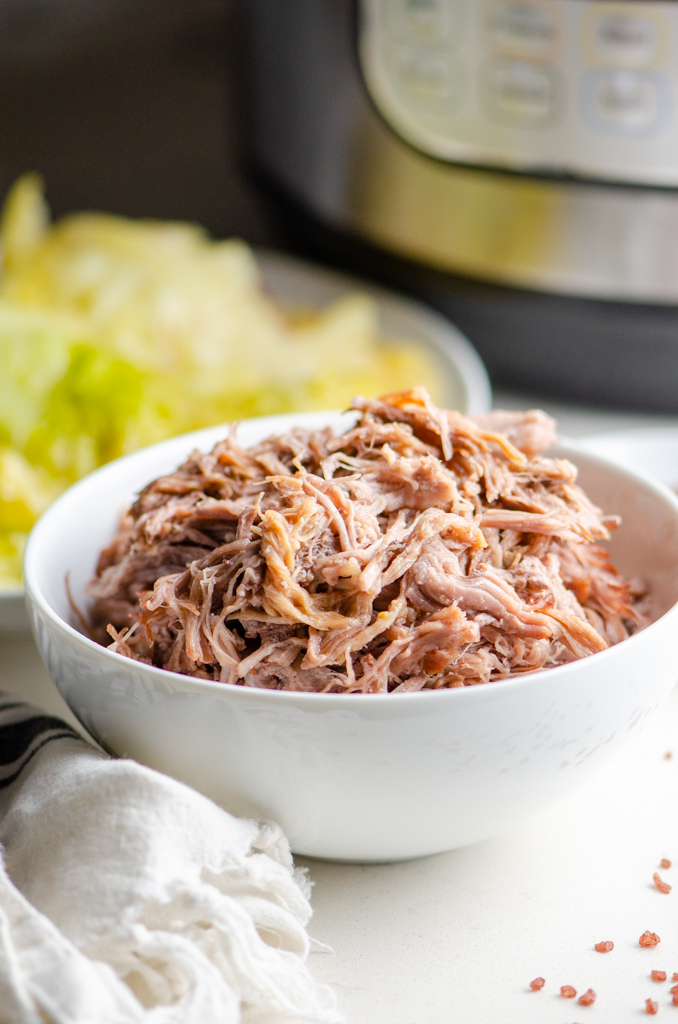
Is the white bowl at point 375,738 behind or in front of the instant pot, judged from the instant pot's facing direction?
in front

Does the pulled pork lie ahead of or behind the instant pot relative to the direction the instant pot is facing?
ahead

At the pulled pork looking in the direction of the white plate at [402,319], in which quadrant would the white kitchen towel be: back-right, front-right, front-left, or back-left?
back-left

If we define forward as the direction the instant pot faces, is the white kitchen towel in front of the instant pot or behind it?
in front

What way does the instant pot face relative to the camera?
toward the camera
